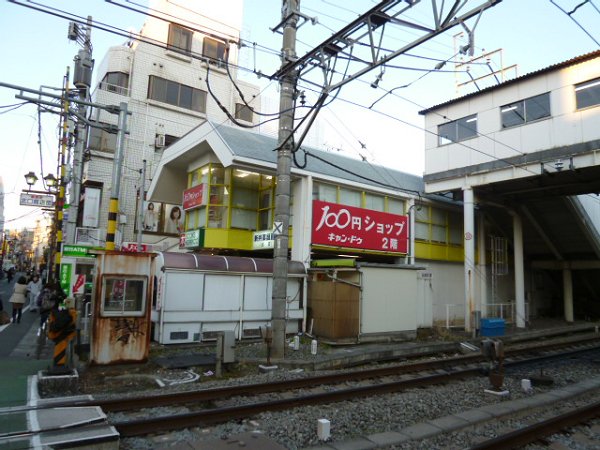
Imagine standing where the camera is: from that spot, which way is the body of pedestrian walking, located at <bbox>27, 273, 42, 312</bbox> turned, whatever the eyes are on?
toward the camera

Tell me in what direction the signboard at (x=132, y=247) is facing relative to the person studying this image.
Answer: facing the viewer

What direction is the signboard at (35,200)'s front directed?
toward the camera

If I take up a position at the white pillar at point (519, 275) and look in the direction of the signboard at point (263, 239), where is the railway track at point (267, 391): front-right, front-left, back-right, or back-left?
front-left

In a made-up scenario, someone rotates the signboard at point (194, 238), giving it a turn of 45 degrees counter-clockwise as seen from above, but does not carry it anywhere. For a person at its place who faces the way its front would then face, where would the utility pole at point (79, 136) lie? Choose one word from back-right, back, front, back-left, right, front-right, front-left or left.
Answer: right

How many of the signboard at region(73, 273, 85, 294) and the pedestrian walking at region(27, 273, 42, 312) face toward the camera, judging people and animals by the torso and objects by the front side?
2

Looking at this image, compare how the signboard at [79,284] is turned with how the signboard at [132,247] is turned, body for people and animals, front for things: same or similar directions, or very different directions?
same or similar directions

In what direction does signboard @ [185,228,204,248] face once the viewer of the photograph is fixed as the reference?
facing the viewer and to the left of the viewer

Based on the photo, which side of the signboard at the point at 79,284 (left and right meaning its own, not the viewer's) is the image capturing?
front

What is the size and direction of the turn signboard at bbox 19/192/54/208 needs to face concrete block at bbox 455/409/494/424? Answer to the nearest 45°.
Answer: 0° — it already faces it

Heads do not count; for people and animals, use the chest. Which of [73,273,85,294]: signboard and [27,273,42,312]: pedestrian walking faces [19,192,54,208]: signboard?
the pedestrian walking

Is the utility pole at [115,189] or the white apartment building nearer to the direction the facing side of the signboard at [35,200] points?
the utility pole

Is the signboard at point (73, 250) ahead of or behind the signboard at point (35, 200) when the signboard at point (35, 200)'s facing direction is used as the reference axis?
ahead
